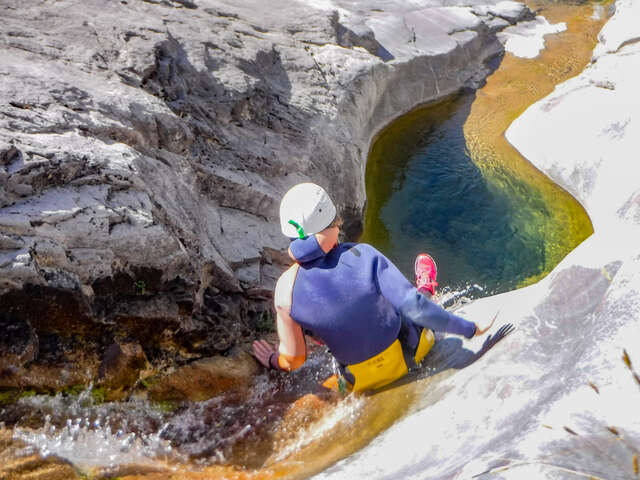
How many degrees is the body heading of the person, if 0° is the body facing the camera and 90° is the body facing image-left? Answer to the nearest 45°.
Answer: approximately 225°
